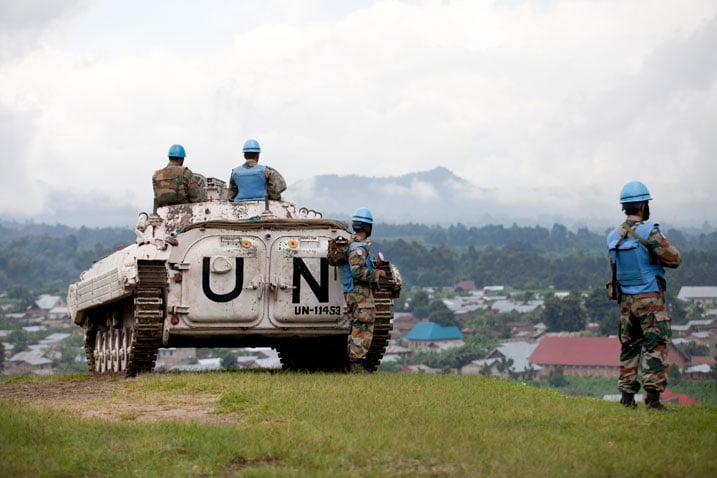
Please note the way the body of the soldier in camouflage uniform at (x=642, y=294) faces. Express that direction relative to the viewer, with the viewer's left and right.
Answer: facing away from the viewer and to the right of the viewer

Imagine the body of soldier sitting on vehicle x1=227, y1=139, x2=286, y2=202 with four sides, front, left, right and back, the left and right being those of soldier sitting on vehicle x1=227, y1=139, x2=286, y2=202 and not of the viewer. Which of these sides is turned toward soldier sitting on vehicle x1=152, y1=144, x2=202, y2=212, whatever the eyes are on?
left

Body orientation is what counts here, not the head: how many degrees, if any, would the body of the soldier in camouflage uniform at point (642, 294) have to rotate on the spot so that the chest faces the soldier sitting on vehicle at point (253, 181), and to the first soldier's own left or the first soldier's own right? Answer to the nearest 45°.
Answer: approximately 90° to the first soldier's own left

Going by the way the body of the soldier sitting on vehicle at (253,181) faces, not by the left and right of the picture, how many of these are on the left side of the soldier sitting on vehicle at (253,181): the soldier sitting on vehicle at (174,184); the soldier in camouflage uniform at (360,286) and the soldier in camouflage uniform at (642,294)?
1

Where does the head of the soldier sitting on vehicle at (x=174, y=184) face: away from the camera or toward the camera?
away from the camera

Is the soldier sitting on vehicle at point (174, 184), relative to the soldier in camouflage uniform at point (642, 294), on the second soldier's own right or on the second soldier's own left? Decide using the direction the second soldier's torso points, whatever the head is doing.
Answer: on the second soldier's own left

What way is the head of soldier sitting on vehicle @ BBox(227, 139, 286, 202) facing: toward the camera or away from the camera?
away from the camera

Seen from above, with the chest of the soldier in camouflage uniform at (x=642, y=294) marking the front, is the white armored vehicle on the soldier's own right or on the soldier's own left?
on the soldier's own left

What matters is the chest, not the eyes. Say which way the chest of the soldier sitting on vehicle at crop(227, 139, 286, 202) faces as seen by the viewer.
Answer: away from the camera
